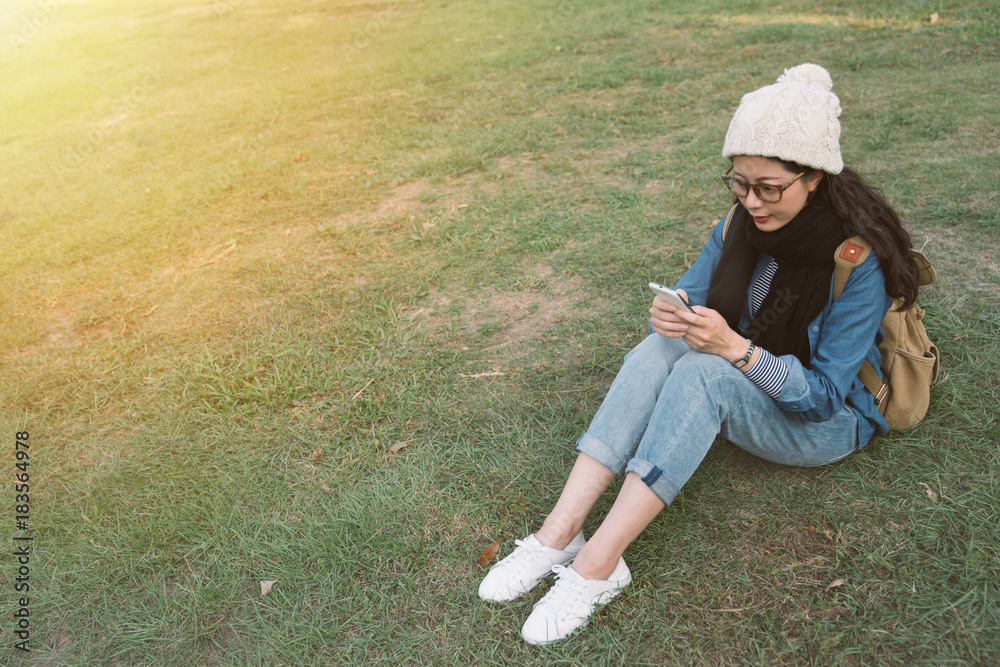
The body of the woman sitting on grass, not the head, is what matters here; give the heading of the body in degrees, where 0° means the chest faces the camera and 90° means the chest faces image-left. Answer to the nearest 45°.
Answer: approximately 45°

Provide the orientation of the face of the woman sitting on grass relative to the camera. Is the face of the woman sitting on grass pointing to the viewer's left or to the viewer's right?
to the viewer's left
